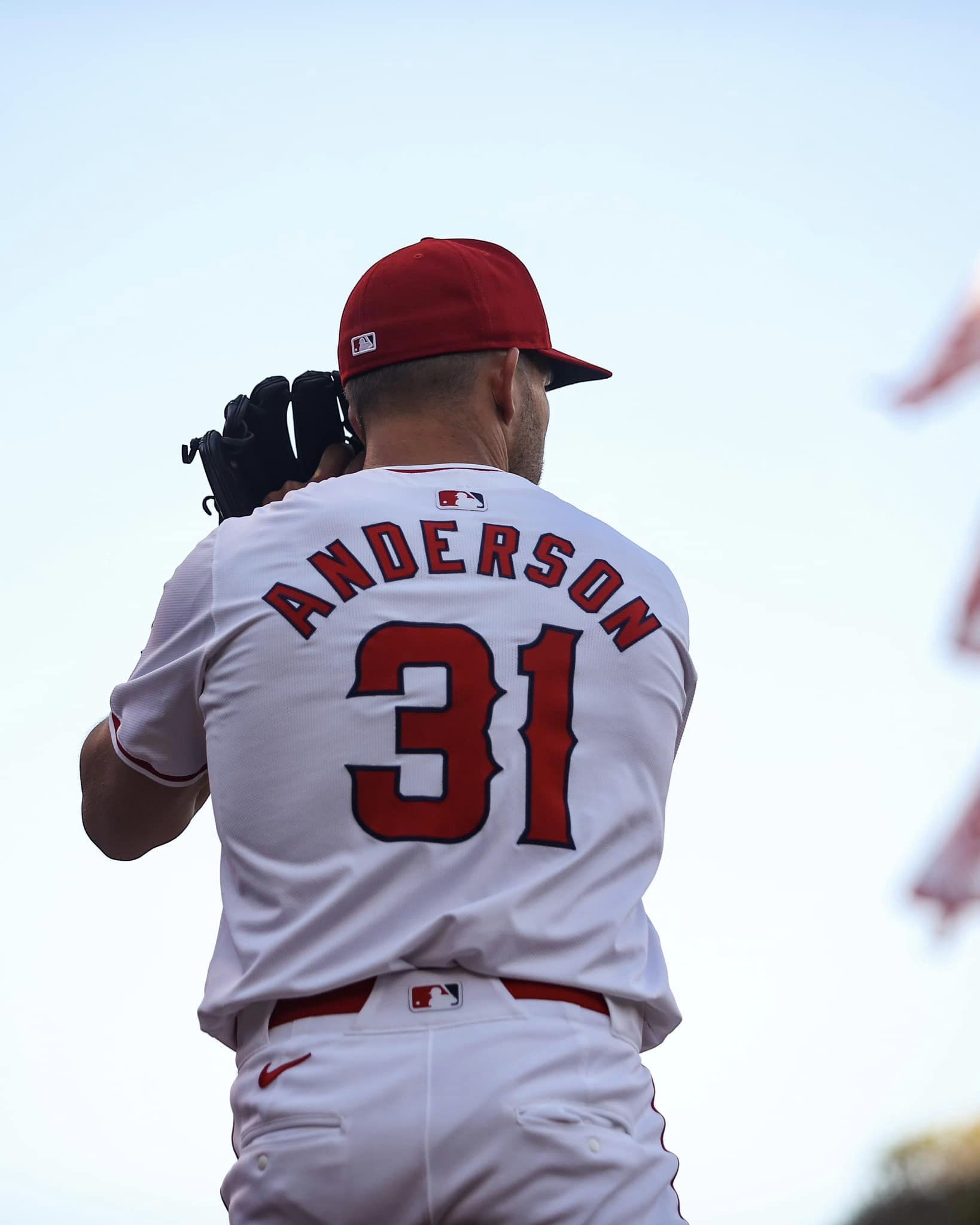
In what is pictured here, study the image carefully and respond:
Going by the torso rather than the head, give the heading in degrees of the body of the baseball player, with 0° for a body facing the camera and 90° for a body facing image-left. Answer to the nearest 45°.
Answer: approximately 180°

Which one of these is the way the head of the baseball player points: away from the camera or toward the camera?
away from the camera
